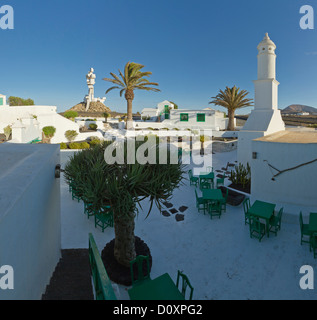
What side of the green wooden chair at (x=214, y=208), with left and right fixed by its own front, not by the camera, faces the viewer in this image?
back

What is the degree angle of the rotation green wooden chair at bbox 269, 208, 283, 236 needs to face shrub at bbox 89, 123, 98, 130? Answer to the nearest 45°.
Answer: approximately 45° to its right

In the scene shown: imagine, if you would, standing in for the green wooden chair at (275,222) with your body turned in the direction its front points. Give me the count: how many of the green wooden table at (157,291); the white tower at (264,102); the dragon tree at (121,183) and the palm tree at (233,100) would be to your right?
2

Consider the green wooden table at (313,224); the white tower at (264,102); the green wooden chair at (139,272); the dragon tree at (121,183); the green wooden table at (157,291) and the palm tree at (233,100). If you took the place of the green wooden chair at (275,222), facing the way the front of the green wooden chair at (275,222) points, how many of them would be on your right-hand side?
2

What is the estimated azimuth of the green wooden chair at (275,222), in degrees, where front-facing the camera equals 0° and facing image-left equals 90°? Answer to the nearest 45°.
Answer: approximately 90°

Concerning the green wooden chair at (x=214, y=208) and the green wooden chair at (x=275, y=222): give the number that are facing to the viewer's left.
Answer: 1
